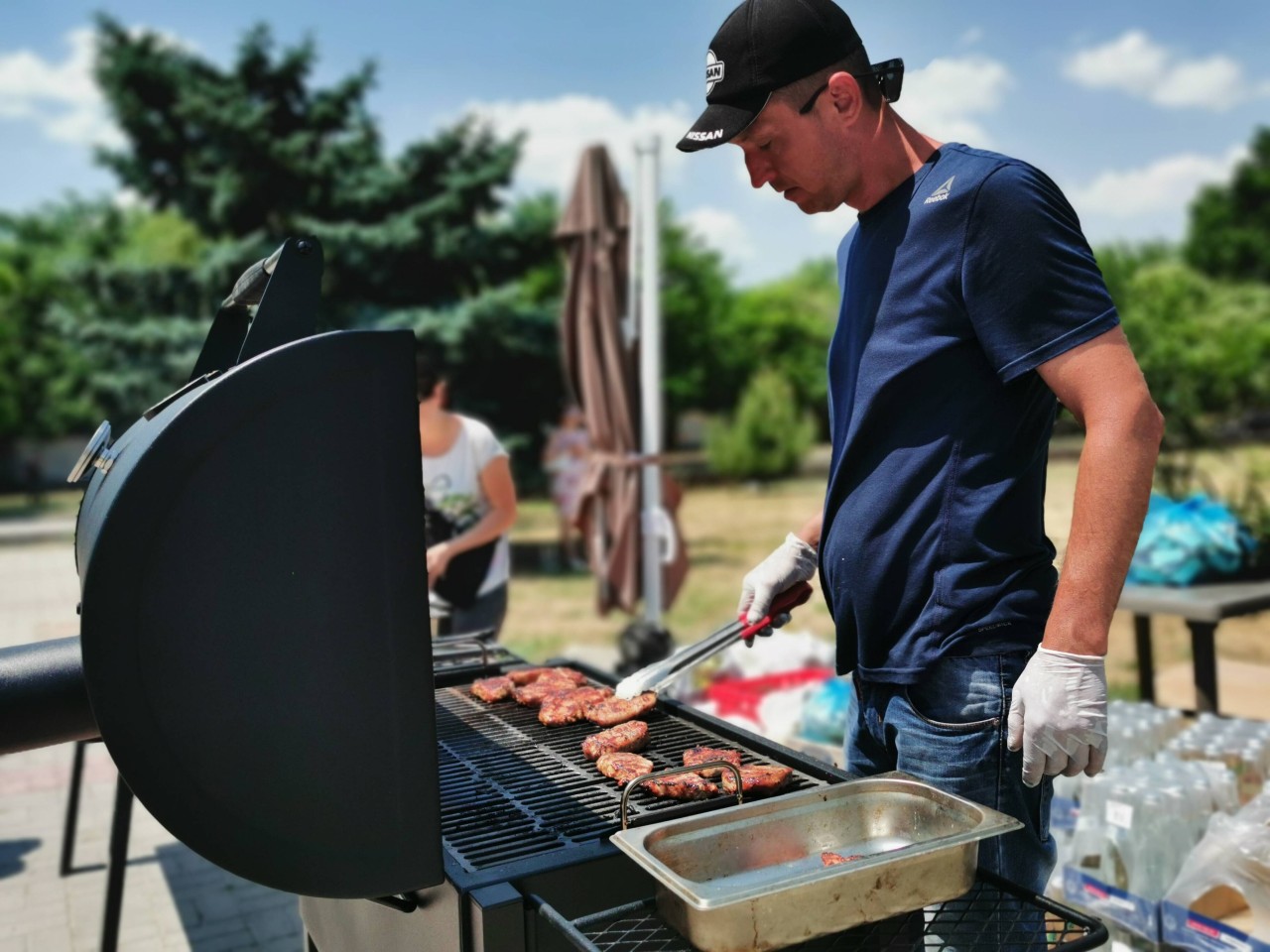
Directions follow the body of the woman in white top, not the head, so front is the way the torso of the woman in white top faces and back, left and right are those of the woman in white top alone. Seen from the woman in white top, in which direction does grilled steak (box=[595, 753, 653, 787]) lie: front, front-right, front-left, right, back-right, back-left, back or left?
front-left

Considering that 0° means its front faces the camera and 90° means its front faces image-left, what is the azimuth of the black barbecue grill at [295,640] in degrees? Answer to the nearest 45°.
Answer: approximately 270°

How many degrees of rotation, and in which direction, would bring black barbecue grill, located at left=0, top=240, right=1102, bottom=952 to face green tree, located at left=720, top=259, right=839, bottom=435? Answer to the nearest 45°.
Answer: approximately 90° to its left

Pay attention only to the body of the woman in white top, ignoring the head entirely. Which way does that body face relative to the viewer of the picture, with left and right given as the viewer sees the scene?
facing the viewer and to the left of the viewer

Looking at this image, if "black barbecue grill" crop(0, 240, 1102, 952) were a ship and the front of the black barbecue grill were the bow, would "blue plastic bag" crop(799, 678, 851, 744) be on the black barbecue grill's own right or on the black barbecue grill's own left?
on the black barbecue grill's own left

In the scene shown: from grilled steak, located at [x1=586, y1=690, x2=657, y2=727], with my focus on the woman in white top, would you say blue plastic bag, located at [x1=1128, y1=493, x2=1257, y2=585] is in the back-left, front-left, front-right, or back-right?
front-right

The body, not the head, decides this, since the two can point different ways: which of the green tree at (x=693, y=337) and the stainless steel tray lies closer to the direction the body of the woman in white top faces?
the stainless steel tray

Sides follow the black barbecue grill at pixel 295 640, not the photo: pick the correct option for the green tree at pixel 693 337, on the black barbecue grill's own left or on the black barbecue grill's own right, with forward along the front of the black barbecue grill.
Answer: on the black barbecue grill's own left

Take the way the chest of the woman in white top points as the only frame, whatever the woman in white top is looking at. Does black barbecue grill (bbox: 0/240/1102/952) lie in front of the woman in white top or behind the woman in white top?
in front

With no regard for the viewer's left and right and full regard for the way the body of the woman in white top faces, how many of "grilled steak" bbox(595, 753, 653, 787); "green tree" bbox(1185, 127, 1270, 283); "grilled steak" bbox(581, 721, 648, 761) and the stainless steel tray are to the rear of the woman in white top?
1

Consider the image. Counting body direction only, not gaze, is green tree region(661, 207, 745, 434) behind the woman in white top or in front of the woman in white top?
behind

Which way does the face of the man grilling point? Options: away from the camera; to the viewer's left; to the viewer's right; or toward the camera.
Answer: to the viewer's left

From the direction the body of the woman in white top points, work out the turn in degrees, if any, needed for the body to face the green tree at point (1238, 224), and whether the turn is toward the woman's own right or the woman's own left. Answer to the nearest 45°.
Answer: approximately 180°

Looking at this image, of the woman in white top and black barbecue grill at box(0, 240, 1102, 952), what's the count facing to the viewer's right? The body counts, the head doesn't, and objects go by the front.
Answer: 1

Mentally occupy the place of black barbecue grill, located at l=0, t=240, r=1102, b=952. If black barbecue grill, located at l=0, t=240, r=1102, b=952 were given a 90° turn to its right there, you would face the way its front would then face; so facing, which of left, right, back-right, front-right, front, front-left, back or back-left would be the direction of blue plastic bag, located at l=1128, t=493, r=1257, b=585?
back-left

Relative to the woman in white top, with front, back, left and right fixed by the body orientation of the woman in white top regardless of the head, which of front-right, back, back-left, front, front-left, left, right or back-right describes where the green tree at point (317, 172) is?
back-right

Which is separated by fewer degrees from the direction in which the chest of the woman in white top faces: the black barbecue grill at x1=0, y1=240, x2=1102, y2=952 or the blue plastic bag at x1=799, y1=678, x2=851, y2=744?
the black barbecue grill
